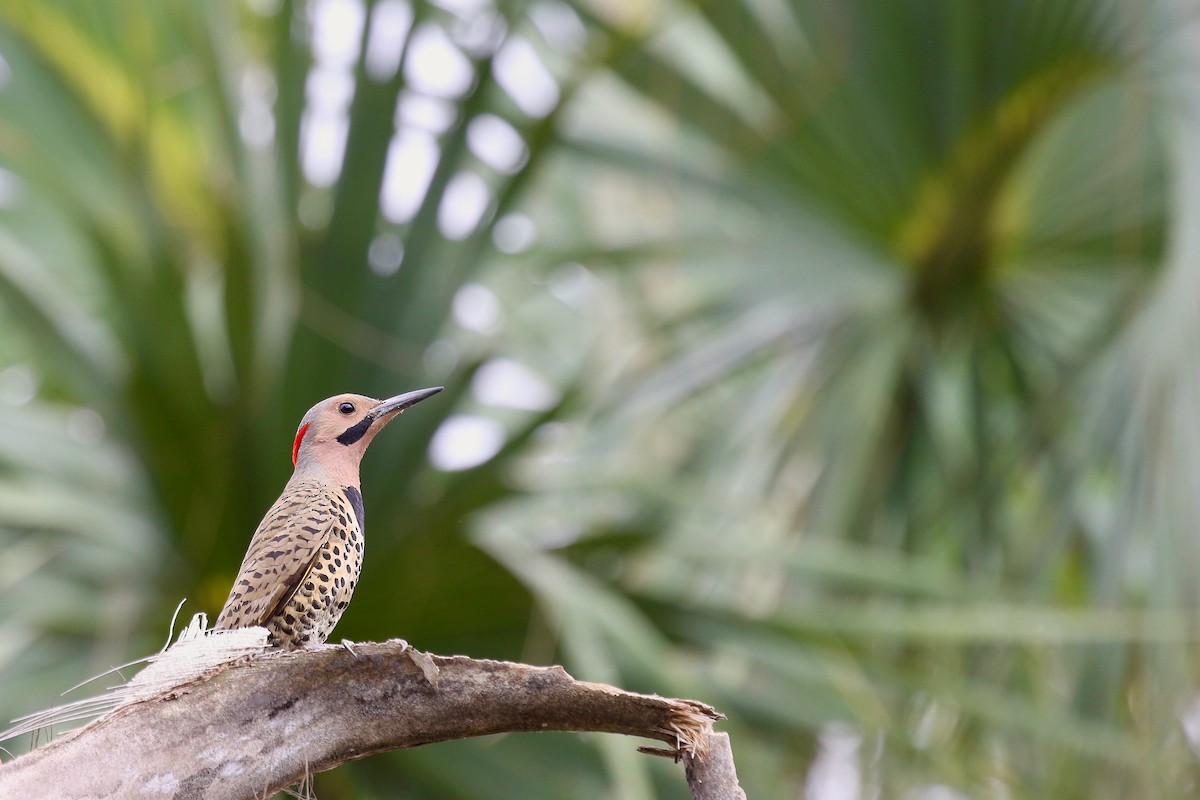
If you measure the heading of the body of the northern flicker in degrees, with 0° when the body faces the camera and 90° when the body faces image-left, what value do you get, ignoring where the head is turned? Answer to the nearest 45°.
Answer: approximately 270°
